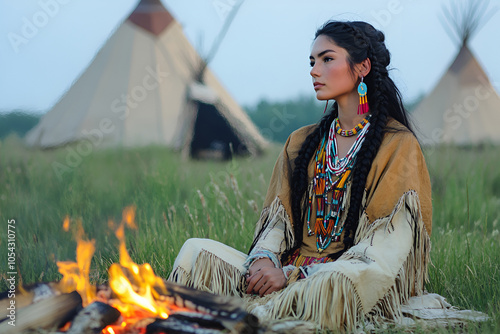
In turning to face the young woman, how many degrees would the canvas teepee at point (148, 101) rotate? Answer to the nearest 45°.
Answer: approximately 45° to its right

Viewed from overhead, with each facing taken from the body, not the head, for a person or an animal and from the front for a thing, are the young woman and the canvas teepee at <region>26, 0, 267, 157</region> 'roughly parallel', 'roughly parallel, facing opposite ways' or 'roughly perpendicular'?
roughly perpendicular

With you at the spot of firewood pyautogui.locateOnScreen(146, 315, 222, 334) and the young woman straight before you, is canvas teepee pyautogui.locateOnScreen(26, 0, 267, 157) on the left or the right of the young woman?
left

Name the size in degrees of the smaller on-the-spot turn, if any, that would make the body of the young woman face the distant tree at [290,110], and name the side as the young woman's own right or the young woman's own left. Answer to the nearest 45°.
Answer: approximately 135° to the young woman's own right

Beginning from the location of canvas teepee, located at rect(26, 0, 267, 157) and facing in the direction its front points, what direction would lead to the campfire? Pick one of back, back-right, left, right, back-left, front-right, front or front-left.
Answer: front-right

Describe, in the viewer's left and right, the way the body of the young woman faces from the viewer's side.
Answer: facing the viewer and to the left of the viewer

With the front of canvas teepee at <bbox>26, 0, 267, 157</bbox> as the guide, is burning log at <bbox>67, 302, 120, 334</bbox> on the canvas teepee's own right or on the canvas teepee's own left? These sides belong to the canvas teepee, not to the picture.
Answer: on the canvas teepee's own right

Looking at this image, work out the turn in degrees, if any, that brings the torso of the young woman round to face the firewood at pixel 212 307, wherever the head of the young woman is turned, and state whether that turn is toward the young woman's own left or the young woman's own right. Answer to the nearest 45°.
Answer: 0° — they already face it

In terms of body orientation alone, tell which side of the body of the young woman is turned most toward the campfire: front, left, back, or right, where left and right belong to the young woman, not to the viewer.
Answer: front

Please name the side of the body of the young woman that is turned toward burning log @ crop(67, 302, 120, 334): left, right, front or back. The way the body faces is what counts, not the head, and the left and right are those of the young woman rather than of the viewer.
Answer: front

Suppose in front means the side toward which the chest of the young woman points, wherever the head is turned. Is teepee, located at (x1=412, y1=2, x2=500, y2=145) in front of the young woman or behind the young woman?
behind

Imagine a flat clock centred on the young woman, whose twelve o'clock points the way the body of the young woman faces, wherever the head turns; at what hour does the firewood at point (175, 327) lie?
The firewood is roughly at 12 o'clock from the young woman.

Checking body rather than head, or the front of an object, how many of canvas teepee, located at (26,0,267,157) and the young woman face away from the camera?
0

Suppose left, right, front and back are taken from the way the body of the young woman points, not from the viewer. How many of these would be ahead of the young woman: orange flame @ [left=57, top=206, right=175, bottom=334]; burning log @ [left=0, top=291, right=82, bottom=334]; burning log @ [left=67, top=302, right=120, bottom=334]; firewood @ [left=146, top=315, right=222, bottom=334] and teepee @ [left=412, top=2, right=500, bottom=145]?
4

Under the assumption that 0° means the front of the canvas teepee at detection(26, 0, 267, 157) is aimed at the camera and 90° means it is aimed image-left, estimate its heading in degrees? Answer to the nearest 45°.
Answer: approximately 315°

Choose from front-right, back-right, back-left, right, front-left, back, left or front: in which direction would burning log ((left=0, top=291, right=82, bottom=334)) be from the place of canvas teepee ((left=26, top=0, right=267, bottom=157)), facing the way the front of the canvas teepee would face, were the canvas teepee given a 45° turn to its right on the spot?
front
